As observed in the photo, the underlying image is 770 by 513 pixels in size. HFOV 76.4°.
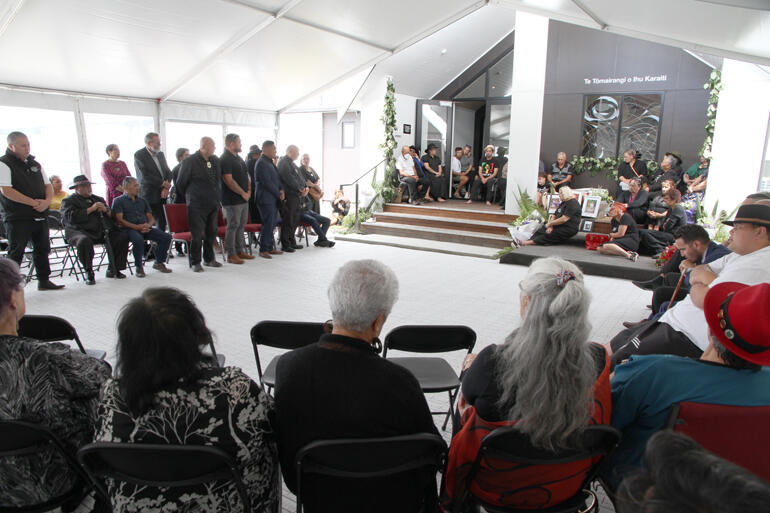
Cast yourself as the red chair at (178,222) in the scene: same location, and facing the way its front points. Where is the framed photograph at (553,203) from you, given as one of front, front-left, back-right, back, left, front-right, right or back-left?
front-left

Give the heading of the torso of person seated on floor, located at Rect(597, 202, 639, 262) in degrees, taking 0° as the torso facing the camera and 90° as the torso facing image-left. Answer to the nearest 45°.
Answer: approximately 45°

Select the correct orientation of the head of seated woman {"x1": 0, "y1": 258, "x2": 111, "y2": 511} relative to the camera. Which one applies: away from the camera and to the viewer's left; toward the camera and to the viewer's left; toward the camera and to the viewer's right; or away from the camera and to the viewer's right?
away from the camera and to the viewer's right

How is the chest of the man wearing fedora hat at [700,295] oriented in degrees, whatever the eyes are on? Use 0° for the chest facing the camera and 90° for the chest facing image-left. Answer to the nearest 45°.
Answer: approximately 90°

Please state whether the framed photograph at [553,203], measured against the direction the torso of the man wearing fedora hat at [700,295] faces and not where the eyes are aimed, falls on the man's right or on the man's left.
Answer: on the man's right

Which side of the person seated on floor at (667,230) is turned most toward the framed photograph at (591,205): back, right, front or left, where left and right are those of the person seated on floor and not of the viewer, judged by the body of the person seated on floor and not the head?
front

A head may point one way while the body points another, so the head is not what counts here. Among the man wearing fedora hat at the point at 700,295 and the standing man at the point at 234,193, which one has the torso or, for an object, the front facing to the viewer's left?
the man wearing fedora hat

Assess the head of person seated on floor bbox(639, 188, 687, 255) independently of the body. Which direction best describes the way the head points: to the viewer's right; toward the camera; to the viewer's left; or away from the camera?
to the viewer's left

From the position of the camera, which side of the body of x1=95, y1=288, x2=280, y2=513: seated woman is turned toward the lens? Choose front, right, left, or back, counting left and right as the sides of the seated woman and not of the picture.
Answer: back

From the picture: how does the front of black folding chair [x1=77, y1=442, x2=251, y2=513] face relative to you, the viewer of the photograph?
facing away from the viewer

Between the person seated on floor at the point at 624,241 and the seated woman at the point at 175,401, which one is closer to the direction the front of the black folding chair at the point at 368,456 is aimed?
the person seated on floor

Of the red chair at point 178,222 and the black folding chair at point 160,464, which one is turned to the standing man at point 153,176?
the black folding chair

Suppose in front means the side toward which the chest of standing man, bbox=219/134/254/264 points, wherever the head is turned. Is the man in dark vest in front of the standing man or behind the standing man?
behind

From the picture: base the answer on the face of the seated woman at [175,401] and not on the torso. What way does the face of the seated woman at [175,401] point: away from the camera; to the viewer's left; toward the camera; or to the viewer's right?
away from the camera

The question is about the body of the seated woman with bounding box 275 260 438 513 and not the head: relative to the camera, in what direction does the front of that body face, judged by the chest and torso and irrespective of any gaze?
away from the camera

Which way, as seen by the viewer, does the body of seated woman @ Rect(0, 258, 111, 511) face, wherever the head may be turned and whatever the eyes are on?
away from the camera
